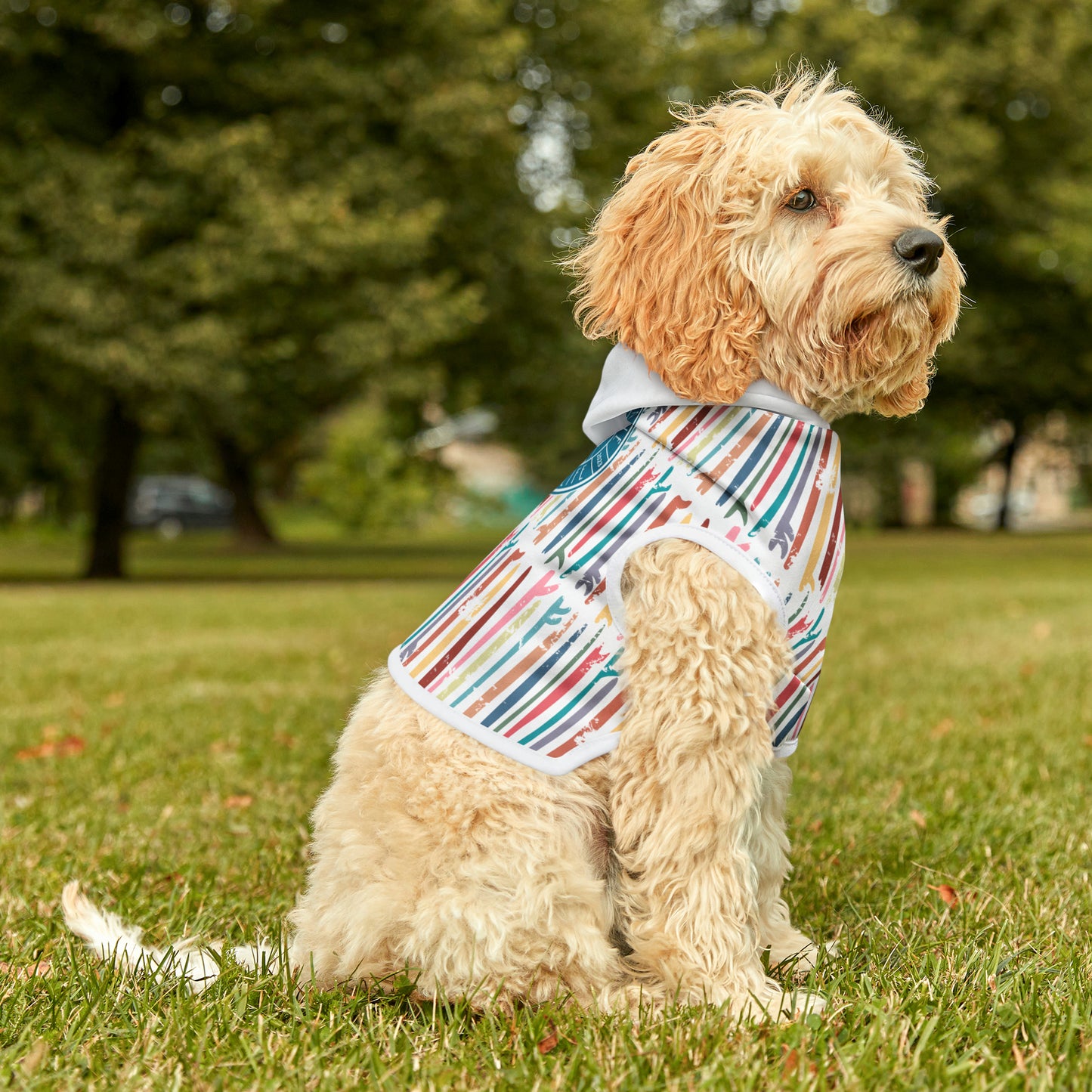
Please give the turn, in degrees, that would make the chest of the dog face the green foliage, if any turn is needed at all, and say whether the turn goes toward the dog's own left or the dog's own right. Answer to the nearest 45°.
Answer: approximately 90° to the dog's own left

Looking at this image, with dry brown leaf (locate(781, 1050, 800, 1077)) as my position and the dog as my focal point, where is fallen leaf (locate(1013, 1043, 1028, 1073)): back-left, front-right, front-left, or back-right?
back-right

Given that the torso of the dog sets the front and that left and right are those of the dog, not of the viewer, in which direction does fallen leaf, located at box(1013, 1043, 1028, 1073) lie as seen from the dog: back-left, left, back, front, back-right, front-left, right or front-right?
front-right

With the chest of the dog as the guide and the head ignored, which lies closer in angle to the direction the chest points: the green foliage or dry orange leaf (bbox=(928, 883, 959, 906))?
the dry orange leaf

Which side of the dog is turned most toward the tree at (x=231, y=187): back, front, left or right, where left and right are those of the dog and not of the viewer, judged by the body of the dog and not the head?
left

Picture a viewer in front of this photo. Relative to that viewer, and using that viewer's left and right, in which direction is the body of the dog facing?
facing to the right of the viewer

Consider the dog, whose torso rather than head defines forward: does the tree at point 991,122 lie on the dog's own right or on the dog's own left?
on the dog's own left
